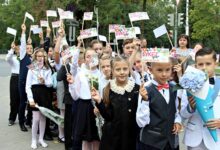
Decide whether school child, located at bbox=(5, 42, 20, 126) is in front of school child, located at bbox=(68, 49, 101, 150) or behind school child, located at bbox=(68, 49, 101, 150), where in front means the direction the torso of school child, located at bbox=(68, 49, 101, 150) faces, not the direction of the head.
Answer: behind

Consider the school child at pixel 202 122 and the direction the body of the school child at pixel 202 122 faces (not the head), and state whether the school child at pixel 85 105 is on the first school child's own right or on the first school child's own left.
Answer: on the first school child's own right

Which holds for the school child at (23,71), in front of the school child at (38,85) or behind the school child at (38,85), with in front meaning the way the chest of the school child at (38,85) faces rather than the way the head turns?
behind

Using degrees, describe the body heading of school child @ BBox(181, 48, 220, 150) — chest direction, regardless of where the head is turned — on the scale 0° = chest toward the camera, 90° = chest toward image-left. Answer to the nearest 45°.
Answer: approximately 0°

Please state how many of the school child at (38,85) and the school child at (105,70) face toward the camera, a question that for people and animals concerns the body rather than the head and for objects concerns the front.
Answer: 2

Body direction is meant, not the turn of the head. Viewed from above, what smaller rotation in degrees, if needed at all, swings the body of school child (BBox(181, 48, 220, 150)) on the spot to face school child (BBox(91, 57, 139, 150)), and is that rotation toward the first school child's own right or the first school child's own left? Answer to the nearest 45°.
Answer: approximately 90° to the first school child's own right
